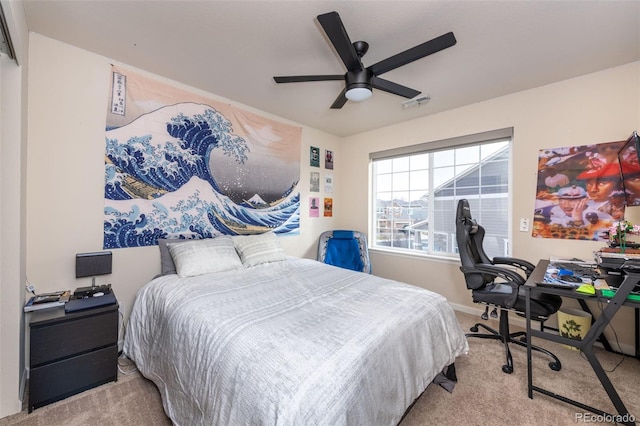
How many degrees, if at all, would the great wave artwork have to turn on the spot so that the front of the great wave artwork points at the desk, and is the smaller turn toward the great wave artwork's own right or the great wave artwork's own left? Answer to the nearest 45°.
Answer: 0° — it already faces it

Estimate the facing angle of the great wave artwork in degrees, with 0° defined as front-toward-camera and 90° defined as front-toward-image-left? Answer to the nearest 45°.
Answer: approximately 315°

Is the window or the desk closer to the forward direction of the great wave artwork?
the desk

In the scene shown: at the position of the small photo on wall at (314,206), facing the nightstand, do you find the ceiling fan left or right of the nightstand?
left

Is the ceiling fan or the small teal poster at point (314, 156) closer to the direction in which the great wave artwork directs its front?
the ceiling fan

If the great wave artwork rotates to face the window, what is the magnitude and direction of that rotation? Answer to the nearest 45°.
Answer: approximately 45° to its left

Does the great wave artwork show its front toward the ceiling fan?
yes

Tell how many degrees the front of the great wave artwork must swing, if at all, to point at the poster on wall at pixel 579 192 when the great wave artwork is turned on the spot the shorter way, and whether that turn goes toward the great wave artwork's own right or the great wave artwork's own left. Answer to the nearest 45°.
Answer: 0° — it already faces it

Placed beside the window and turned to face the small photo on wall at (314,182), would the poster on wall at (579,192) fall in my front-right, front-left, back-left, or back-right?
back-left
